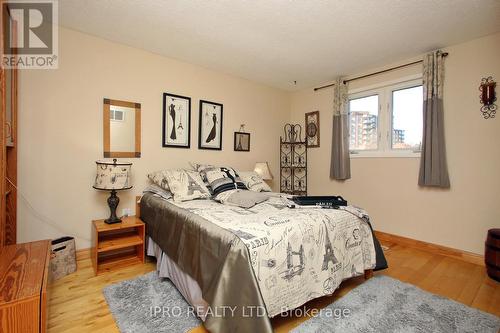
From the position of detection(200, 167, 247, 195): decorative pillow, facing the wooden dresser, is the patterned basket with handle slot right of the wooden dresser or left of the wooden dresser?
right

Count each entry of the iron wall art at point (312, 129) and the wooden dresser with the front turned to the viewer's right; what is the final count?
1

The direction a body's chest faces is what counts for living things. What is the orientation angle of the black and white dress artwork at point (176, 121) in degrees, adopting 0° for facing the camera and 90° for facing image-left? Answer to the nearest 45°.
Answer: approximately 315°

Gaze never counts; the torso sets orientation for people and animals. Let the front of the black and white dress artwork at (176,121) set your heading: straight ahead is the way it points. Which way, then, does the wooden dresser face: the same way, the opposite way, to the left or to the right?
to the left

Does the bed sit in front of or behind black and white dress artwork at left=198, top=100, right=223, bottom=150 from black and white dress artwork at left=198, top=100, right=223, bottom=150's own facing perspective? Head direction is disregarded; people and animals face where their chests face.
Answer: in front

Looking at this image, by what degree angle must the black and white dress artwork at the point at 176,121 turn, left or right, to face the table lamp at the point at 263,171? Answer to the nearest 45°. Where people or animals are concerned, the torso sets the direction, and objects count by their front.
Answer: approximately 45° to its left

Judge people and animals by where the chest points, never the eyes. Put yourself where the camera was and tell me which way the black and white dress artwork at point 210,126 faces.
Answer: facing the viewer and to the right of the viewer

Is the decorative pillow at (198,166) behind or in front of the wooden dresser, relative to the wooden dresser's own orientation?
in front

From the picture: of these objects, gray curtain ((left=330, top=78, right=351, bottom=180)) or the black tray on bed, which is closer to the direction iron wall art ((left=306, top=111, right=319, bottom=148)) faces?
the black tray on bed

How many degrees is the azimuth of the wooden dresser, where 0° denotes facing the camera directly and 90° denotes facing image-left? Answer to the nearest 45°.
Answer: approximately 270°

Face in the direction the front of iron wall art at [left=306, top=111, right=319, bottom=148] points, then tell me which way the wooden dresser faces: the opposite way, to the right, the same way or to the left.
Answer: the opposite way

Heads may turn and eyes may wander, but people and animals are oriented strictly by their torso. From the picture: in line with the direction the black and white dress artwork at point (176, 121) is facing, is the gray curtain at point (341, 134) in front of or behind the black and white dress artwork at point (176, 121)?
in front

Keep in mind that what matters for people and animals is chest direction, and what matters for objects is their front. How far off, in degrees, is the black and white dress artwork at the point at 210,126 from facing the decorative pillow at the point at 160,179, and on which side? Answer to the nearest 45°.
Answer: approximately 90° to its right
